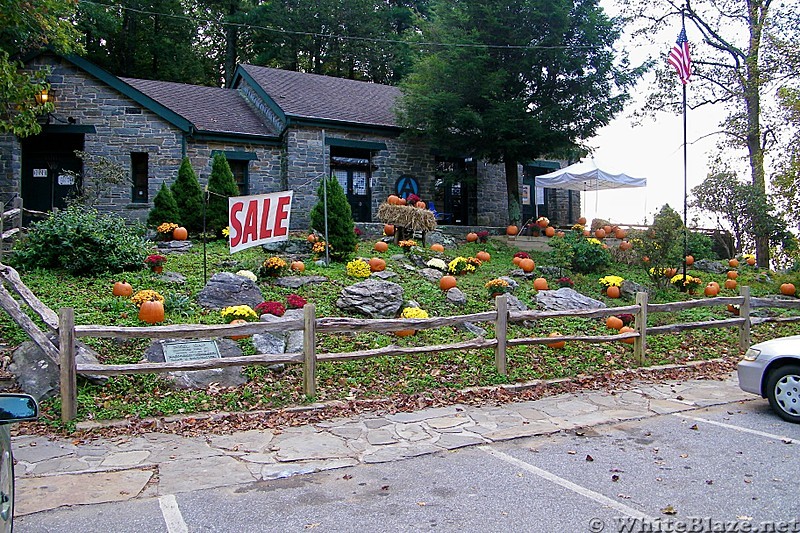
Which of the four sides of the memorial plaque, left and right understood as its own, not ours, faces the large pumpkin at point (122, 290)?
back

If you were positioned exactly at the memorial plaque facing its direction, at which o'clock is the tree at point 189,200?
The tree is roughly at 6 o'clock from the memorial plaque.

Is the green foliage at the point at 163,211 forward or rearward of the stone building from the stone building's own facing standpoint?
forward

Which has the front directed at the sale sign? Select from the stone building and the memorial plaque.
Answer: the stone building

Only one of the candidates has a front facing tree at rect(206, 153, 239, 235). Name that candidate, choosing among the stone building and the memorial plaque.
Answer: the stone building

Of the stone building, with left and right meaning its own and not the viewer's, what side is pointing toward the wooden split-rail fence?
front

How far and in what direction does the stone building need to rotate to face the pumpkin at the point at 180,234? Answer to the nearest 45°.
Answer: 0° — it already faces it

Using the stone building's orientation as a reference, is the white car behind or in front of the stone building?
in front

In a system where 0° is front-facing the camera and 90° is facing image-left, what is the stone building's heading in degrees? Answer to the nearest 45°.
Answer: approximately 0°

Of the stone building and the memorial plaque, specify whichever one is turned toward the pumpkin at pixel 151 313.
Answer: the stone building

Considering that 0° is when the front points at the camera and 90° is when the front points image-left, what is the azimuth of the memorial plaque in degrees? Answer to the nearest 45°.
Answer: approximately 0°

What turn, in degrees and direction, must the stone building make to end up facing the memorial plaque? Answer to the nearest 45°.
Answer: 0° — it already faces it
